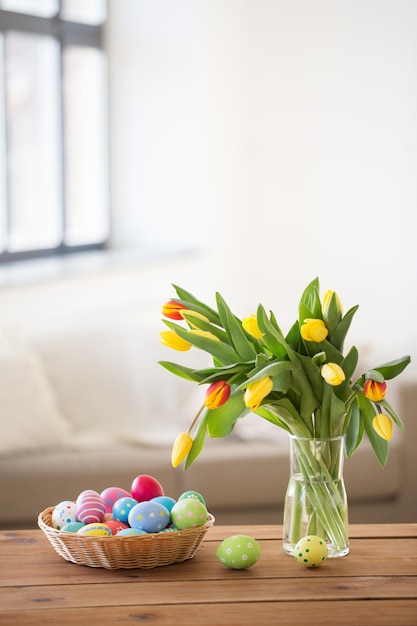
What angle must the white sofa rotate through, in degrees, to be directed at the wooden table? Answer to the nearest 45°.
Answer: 0° — it already faces it

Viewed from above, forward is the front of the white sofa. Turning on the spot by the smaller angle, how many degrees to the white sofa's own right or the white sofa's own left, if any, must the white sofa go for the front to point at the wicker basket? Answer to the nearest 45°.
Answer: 0° — it already faces it

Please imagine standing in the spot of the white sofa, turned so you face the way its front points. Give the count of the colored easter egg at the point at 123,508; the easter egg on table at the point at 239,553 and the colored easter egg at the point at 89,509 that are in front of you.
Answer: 3

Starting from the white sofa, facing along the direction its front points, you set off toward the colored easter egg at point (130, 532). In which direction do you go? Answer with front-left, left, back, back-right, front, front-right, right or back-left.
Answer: front

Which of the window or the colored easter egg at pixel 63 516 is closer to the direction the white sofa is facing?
the colored easter egg

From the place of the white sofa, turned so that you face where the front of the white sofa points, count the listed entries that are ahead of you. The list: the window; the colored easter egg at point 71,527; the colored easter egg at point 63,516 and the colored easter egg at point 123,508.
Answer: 3

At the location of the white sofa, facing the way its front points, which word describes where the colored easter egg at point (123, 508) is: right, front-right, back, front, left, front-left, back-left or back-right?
front

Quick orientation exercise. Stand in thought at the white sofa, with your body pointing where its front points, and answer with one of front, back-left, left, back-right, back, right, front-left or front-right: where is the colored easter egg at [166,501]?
front

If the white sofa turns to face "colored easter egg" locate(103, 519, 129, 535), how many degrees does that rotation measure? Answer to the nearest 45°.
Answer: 0° — it already faces it

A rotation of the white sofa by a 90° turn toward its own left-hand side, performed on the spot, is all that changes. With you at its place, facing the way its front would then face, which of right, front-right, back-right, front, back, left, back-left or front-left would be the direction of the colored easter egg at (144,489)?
right

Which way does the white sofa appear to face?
toward the camera

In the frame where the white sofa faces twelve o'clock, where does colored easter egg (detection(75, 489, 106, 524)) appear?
The colored easter egg is roughly at 12 o'clock from the white sofa.

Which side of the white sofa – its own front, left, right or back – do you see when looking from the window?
back

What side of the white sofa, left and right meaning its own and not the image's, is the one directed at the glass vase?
front

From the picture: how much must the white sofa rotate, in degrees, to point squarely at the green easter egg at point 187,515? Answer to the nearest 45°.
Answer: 0° — it already faces it

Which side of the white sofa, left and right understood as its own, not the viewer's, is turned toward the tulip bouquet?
front

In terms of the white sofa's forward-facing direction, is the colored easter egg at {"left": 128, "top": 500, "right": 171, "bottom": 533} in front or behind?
in front

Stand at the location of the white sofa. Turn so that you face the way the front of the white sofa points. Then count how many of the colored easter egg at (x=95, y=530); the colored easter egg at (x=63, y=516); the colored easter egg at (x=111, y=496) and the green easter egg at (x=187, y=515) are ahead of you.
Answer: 4

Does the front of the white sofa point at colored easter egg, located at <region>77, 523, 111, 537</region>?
yes
